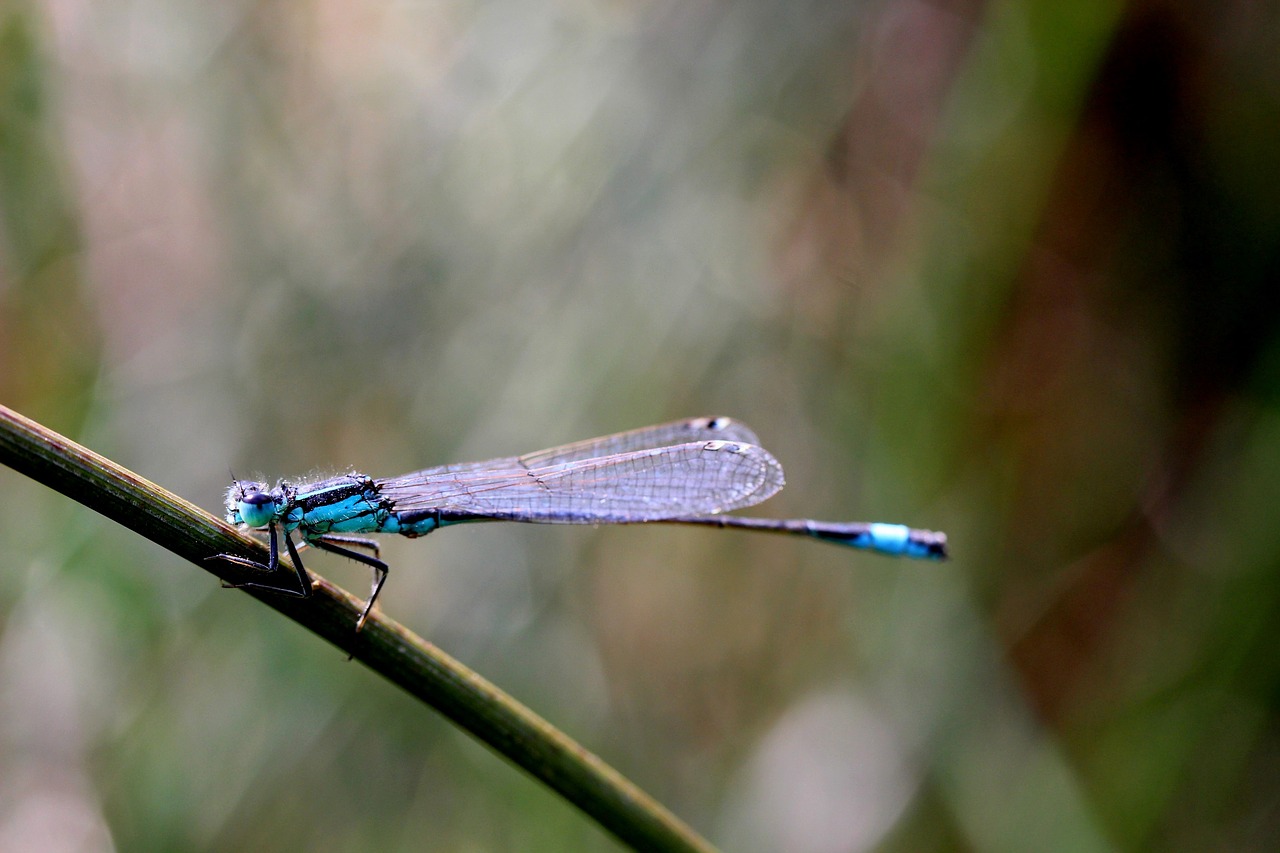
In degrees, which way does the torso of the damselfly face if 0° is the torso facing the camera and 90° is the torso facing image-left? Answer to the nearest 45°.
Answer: approximately 90°
